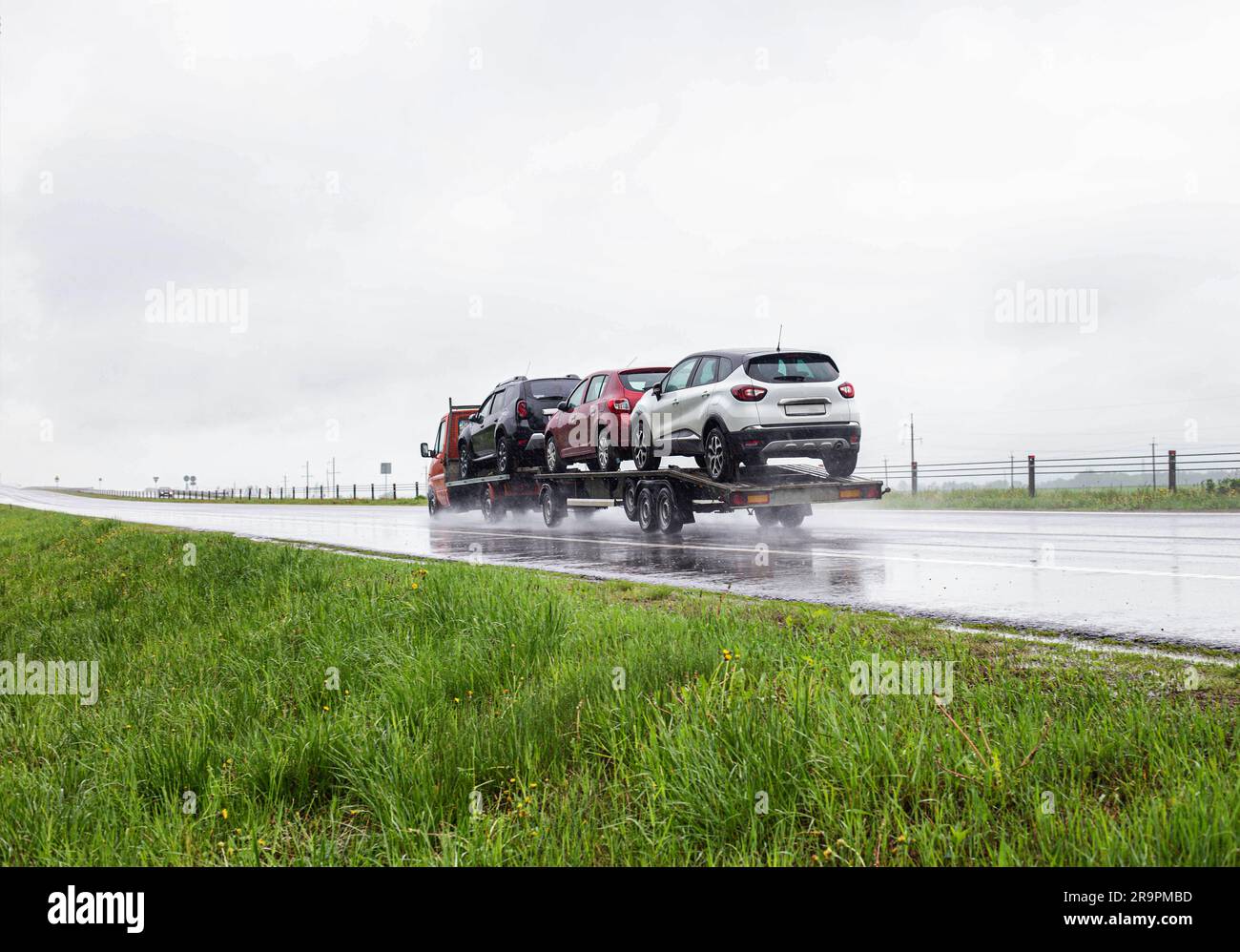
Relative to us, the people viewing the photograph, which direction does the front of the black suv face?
facing away from the viewer and to the left of the viewer

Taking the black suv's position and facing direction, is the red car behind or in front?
behind

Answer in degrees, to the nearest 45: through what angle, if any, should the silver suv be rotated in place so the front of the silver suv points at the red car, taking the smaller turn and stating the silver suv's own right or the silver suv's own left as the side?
0° — it already faces it

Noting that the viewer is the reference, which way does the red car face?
facing away from the viewer and to the left of the viewer

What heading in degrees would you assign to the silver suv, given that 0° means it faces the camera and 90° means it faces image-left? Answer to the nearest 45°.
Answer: approximately 135°

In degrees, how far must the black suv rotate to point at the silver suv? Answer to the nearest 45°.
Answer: approximately 180°

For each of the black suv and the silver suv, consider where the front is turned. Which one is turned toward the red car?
the silver suv
